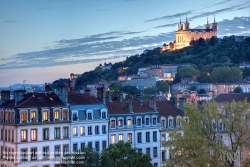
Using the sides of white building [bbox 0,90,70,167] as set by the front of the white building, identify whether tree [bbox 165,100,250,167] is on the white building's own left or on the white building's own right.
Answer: on the white building's own left

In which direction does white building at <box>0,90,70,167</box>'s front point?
toward the camera

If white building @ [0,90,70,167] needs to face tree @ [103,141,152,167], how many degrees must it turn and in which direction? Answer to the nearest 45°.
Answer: approximately 45° to its left
